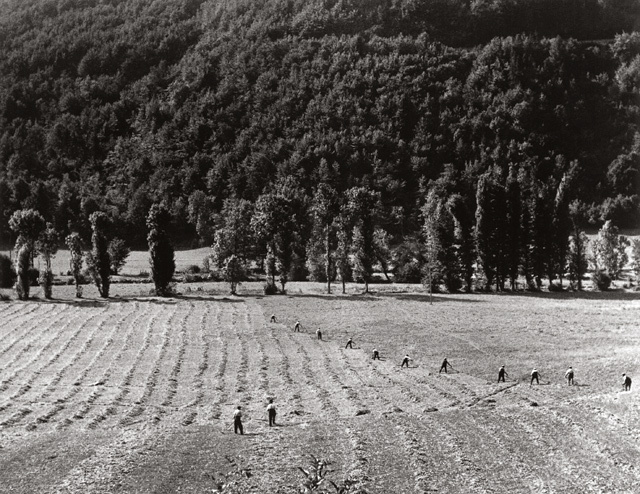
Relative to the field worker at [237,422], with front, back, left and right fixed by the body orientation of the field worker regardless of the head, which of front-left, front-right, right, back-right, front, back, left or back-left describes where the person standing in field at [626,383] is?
right

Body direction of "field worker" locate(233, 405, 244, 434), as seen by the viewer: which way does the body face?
away from the camera
